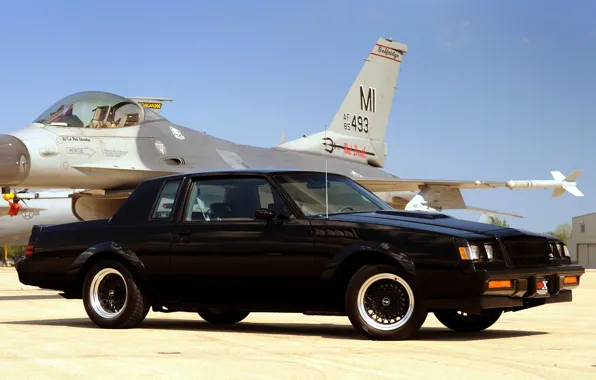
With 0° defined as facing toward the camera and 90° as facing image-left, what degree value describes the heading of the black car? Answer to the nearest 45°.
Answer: approximately 315°

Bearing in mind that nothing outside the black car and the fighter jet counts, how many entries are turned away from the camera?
0

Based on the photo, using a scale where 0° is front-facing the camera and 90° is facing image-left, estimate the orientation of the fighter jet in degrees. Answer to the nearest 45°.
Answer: approximately 45°

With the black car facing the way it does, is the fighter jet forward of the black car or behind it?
behind
